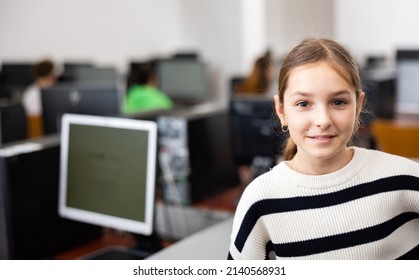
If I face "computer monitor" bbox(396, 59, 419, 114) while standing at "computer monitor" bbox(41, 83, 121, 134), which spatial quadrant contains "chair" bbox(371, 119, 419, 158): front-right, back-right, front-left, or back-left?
front-right

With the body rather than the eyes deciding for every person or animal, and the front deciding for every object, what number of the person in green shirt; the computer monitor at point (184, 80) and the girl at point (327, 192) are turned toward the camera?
2

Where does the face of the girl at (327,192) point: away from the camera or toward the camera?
toward the camera

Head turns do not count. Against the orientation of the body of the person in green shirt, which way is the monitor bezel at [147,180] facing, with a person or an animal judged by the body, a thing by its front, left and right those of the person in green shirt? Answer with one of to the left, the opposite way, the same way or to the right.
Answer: the opposite way

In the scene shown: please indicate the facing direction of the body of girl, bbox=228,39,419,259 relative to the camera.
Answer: toward the camera

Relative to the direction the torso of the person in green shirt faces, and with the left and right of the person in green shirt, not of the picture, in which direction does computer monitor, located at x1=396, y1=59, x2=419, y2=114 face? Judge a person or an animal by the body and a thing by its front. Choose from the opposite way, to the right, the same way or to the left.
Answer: the opposite way

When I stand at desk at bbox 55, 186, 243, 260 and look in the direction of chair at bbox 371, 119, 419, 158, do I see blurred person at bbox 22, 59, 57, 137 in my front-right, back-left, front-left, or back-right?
front-left

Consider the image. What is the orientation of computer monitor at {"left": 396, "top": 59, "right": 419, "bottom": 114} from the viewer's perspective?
toward the camera
